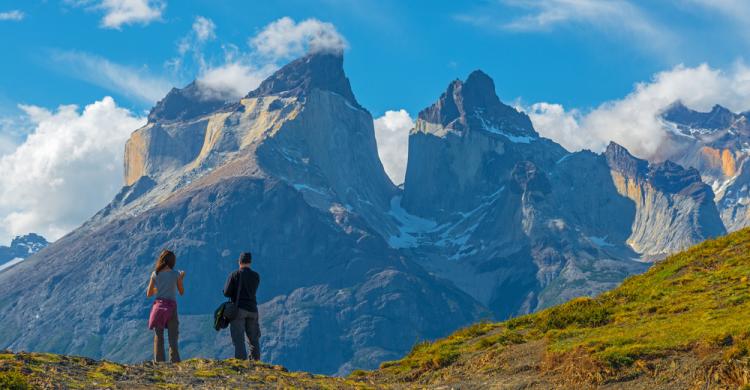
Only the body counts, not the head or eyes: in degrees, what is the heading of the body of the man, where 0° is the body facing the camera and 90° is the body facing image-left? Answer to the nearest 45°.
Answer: approximately 180°

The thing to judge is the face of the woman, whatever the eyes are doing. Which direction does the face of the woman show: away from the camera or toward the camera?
away from the camera

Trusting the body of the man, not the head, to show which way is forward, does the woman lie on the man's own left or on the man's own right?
on the man's own left
